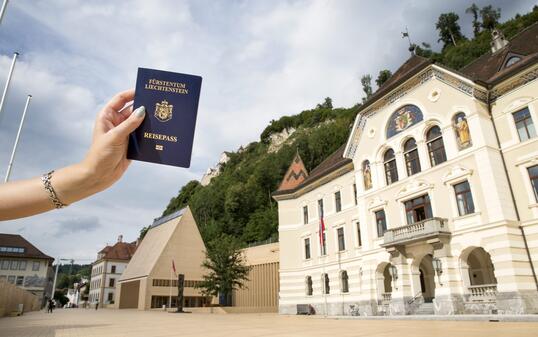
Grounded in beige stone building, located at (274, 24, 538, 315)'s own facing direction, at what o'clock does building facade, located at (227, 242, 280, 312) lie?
The building facade is roughly at 3 o'clock from the beige stone building.

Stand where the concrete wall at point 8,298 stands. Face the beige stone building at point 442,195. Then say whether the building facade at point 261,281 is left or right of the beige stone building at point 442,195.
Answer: left

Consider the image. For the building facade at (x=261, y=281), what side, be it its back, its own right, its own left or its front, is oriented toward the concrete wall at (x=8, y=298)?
front

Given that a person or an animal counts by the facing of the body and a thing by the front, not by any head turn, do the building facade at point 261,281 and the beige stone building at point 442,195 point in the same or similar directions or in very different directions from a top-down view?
same or similar directions

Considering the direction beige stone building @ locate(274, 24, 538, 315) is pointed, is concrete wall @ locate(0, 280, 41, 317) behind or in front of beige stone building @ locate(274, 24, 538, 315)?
in front

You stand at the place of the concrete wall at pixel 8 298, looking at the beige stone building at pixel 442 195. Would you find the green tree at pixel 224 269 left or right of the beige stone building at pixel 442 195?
left

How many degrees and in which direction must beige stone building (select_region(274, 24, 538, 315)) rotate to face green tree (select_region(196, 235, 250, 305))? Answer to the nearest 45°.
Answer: approximately 90° to its right

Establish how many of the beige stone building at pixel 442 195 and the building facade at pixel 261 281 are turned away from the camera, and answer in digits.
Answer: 0

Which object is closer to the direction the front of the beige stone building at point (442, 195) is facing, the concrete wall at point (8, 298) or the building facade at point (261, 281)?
the concrete wall

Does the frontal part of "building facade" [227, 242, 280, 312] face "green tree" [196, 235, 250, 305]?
no

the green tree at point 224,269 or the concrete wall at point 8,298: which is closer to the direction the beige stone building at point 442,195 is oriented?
the concrete wall

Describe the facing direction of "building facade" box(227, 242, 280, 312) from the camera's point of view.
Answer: facing the viewer and to the left of the viewer

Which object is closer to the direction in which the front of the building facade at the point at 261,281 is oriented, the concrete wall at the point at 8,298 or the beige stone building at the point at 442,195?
the concrete wall
